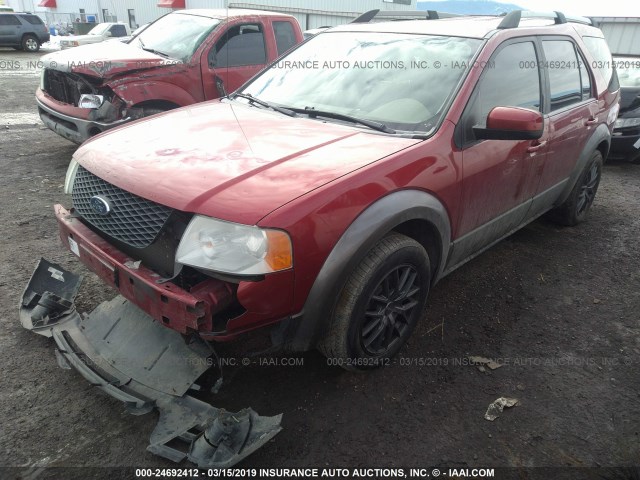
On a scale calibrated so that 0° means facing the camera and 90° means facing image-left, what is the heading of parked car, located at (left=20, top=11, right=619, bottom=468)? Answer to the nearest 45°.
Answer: approximately 45°

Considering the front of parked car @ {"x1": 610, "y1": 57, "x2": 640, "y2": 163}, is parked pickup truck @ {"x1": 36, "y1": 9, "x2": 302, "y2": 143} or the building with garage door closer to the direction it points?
the parked pickup truck

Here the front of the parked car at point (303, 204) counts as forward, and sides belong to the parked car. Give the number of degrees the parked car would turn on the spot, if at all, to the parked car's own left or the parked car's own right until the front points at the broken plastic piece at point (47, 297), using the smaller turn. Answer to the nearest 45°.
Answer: approximately 45° to the parked car's own right

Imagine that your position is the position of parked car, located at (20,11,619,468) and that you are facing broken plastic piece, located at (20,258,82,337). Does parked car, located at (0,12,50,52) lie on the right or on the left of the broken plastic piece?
right

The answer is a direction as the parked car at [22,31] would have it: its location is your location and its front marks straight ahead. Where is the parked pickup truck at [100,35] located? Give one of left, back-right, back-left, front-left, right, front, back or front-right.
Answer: back-left

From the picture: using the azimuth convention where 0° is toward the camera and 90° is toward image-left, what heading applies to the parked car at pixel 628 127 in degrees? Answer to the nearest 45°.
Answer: approximately 45°

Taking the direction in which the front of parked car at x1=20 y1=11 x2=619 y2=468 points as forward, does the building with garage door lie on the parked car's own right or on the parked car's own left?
on the parked car's own right

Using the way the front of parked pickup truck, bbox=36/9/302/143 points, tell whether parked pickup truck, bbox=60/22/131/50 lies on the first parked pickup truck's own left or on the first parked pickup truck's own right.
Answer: on the first parked pickup truck's own right

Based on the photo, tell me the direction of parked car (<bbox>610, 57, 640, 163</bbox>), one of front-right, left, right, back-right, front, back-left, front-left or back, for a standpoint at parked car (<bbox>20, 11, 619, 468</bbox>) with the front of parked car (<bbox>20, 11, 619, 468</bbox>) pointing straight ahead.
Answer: back

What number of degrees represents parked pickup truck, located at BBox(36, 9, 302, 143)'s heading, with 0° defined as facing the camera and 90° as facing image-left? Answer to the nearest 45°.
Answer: approximately 45°

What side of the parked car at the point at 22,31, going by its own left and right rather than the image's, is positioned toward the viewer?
left
